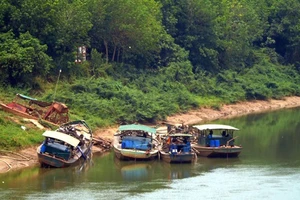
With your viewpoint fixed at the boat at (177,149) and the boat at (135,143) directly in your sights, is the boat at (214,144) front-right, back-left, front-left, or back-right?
back-right

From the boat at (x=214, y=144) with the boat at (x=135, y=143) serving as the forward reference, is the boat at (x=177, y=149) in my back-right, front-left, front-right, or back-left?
front-left

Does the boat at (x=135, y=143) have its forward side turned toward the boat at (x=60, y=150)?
no

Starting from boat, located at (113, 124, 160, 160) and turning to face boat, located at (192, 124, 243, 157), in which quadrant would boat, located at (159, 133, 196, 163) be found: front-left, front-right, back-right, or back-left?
front-right

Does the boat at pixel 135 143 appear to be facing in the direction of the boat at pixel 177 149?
no
